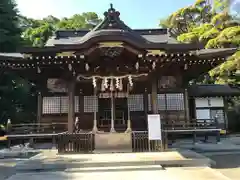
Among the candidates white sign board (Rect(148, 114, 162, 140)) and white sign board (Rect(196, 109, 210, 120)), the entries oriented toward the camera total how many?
2

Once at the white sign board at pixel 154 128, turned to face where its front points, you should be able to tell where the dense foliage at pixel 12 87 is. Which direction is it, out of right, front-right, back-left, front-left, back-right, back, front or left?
back-right

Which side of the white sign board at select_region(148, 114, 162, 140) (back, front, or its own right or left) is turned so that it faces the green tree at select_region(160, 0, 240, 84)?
back

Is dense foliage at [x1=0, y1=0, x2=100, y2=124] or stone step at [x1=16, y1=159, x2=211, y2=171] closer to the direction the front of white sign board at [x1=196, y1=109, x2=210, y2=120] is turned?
the stone step

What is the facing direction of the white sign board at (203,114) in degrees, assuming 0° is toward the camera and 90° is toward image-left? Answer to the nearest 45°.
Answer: approximately 0°

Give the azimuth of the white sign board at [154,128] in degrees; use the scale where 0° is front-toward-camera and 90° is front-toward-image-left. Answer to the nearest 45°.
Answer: approximately 0°
